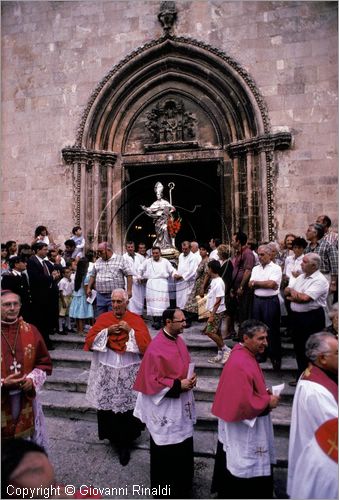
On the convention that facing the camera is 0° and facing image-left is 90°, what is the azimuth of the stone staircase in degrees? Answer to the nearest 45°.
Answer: approximately 0°

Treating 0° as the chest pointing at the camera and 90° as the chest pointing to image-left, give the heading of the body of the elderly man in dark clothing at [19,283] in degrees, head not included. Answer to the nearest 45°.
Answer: approximately 315°

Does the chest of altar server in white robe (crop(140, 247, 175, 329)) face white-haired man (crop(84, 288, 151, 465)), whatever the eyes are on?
yes
